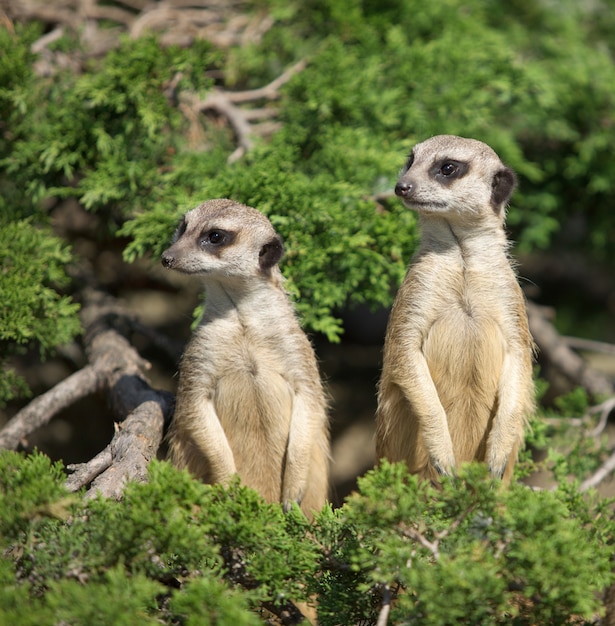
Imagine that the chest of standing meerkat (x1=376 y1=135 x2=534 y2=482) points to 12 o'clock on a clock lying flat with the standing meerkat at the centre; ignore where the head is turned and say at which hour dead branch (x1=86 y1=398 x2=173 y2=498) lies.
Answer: The dead branch is roughly at 2 o'clock from the standing meerkat.

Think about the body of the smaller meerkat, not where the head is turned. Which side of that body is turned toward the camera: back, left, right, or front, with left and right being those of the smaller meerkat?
front

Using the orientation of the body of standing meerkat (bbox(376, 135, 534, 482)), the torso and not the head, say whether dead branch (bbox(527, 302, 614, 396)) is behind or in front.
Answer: behind

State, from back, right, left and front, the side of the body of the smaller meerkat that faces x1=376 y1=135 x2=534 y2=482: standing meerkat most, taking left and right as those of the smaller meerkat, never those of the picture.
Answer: left

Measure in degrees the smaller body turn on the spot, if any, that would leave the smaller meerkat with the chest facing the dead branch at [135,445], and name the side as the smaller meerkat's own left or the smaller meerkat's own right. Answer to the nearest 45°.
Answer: approximately 45° to the smaller meerkat's own right

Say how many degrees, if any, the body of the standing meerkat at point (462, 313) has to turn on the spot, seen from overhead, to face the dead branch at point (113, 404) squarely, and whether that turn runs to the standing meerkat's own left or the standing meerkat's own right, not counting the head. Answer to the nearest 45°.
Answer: approximately 90° to the standing meerkat's own right

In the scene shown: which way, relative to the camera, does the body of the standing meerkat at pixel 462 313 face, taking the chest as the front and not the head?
toward the camera

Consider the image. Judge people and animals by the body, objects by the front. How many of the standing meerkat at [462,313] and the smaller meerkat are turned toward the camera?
2

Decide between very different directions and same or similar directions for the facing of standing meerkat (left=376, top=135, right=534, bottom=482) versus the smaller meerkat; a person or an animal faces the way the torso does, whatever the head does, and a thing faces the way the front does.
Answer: same or similar directions

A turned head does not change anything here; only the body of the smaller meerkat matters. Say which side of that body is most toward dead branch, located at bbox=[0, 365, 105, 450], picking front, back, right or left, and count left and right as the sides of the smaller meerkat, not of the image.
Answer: right

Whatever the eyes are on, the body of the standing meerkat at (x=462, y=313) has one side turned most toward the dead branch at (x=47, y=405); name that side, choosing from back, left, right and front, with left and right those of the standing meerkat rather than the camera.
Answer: right

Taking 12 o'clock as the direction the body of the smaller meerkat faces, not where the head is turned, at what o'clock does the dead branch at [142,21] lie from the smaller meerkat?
The dead branch is roughly at 6 o'clock from the smaller meerkat.
